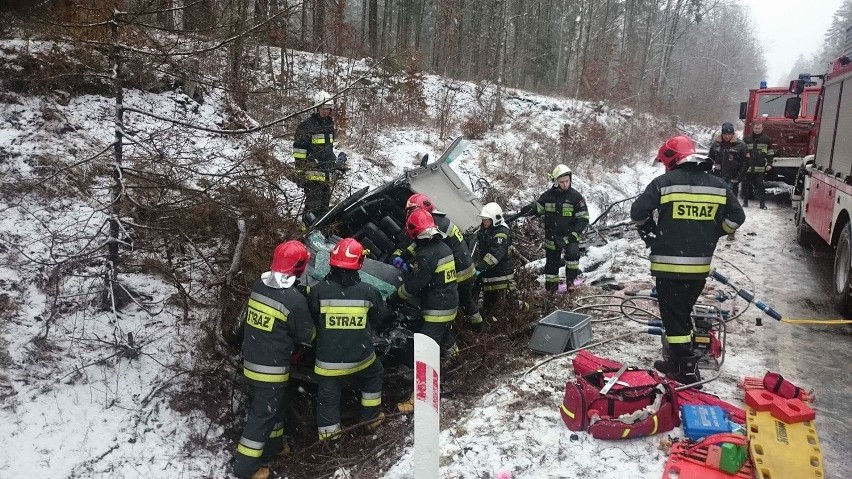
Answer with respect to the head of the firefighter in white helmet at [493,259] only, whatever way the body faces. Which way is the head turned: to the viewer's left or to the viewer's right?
to the viewer's left

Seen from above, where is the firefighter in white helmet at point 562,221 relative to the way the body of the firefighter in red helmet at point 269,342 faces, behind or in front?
in front

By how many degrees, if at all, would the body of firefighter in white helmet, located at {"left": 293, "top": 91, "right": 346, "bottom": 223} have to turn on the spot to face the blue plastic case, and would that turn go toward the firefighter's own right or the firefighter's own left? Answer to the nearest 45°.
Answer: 0° — they already face it

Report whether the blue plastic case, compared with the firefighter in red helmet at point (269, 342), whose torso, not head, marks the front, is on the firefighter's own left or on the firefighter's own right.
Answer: on the firefighter's own right

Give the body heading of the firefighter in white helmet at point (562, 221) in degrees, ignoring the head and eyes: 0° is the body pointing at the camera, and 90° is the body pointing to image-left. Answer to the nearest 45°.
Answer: approximately 0°

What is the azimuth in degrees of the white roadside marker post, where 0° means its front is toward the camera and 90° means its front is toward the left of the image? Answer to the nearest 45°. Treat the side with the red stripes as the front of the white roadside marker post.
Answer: approximately 0°

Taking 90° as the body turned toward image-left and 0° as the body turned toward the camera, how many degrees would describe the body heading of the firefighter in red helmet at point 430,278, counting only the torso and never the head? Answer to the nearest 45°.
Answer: approximately 135°

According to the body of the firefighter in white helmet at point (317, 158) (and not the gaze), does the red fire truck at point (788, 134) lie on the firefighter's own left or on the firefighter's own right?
on the firefighter's own left

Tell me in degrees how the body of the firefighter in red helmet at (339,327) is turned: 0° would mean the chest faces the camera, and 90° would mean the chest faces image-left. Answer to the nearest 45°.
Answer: approximately 180°

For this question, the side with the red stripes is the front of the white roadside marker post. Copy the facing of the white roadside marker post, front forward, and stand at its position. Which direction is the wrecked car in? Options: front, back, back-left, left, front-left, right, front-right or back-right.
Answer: back

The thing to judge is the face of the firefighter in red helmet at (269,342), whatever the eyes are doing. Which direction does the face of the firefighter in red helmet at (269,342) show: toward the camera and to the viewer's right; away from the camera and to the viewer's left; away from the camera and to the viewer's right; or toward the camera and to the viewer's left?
away from the camera and to the viewer's right

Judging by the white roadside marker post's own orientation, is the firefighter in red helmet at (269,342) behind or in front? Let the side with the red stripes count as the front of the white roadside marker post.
behind

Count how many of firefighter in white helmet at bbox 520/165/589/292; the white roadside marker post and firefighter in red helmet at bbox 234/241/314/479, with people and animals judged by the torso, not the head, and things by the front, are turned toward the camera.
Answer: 2

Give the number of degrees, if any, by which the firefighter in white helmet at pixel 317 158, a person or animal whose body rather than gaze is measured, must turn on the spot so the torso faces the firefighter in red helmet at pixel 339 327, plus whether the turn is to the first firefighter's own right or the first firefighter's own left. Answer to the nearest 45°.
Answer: approximately 45° to the first firefighter's own right
